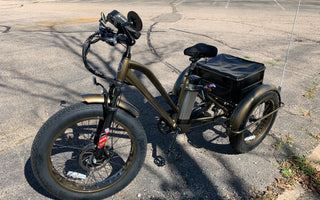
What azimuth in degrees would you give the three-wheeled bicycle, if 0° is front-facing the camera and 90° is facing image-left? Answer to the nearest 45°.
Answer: approximately 45°
